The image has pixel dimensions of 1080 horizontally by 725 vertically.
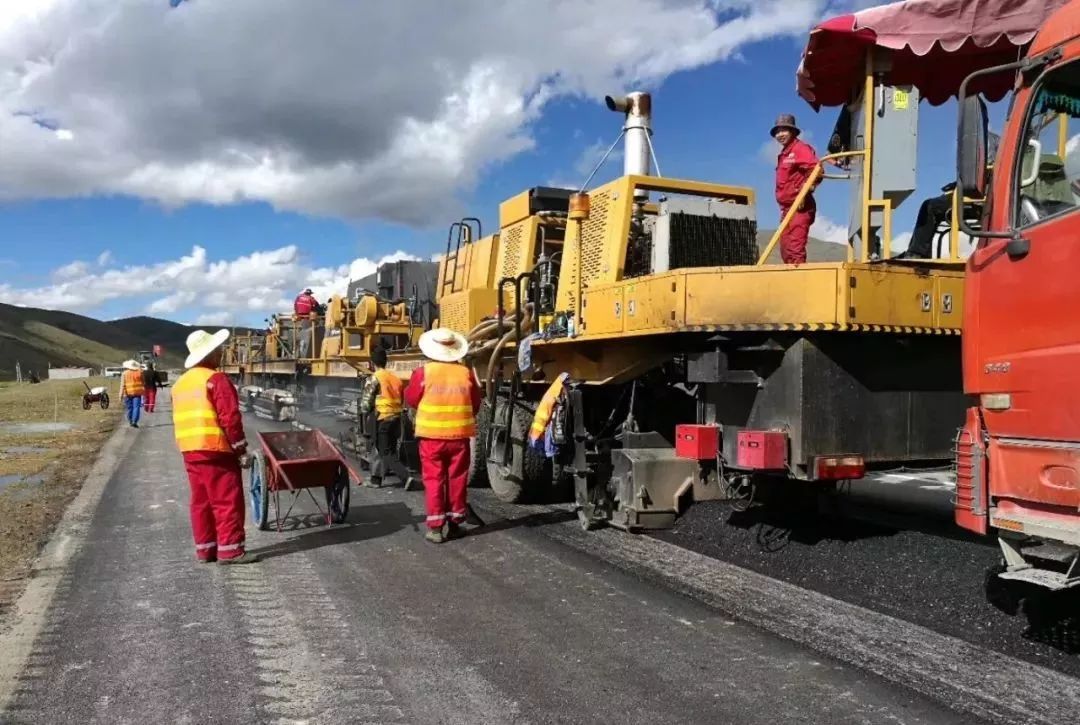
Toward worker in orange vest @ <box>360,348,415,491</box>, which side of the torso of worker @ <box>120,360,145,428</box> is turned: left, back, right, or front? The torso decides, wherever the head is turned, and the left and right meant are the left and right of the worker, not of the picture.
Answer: back

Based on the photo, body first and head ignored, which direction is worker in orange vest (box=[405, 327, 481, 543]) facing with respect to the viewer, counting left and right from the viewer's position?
facing away from the viewer

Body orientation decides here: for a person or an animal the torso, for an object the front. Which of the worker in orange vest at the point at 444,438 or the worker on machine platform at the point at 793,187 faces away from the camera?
the worker in orange vest

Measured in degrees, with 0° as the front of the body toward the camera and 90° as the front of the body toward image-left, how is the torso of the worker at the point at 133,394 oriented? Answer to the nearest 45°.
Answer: approximately 180°

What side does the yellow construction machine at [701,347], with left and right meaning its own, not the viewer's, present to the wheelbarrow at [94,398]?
front

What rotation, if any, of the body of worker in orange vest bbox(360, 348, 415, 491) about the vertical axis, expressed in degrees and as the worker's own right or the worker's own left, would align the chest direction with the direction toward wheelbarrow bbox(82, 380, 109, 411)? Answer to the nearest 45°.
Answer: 0° — they already face it

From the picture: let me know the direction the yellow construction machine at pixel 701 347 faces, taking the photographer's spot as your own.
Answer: facing away from the viewer and to the left of the viewer

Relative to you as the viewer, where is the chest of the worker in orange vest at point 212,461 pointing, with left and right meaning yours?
facing away from the viewer and to the right of the viewer

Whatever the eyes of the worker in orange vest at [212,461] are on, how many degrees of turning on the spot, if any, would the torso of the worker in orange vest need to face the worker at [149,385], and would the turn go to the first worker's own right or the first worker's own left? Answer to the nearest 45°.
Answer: approximately 45° to the first worker's own left

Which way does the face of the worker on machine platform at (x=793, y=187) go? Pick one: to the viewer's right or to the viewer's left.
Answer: to the viewer's left

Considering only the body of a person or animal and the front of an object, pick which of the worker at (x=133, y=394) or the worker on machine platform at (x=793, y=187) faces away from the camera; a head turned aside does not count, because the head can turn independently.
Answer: the worker

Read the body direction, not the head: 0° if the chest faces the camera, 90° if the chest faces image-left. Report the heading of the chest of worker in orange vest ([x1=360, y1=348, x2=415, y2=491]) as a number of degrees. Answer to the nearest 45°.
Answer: approximately 135°
